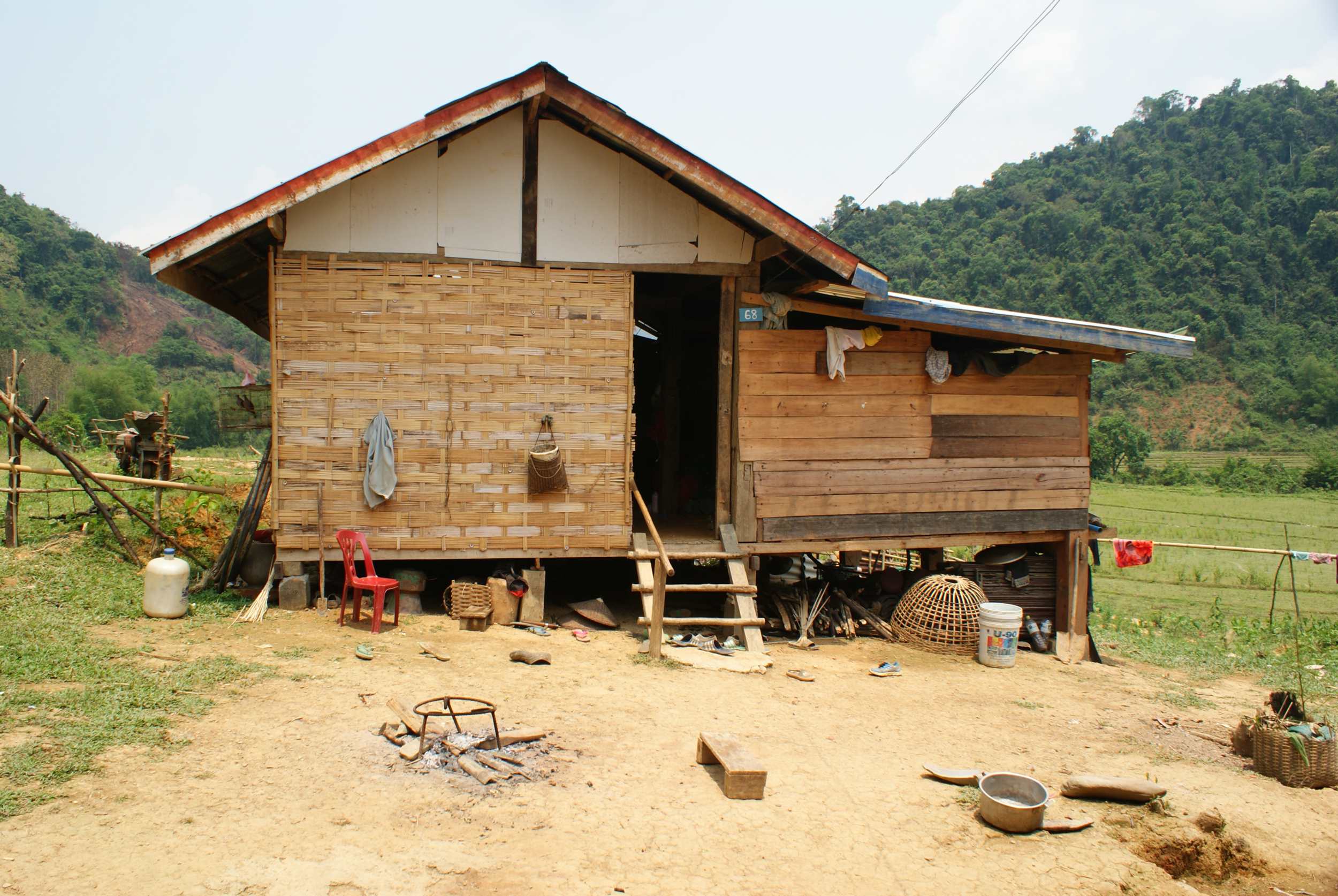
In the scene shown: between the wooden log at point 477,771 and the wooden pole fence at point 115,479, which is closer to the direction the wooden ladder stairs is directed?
the wooden log

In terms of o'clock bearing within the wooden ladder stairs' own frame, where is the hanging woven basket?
The hanging woven basket is roughly at 3 o'clock from the wooden ladder stairs.

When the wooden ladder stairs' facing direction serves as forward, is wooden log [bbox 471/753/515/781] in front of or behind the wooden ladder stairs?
in front

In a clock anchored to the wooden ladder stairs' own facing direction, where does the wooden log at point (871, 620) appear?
The wooden log is roughly at 8 o'clock from the wooden ladder stairs.

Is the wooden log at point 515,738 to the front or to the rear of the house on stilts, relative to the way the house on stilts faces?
to the front

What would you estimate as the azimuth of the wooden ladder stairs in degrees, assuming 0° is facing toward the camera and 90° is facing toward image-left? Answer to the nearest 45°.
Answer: approximately 0°

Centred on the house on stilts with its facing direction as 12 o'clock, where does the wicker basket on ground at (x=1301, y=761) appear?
The wicker basket on ground is roughly at 10 o'clock from the house on stilts.

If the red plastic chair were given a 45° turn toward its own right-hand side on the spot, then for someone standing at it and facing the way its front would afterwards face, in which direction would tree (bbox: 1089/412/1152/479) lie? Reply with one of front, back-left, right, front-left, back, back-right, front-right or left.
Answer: back-left

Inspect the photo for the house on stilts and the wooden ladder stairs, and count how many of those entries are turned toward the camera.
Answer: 2
